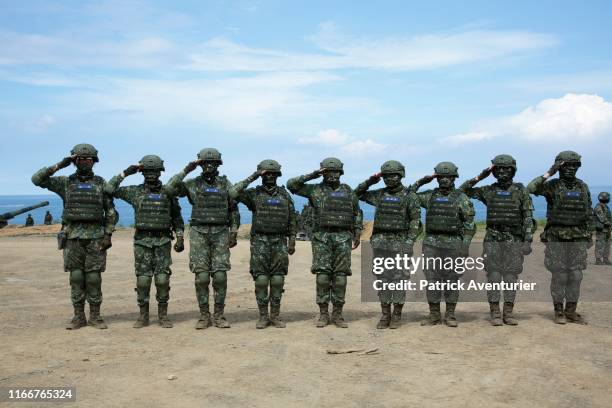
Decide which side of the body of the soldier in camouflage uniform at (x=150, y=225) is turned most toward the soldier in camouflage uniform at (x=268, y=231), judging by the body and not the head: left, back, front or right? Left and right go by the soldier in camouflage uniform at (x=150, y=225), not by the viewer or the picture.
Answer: left

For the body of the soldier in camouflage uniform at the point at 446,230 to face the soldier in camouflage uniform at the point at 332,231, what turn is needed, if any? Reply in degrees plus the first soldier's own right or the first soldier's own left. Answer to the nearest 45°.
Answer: approximately 90° to the first soldier's own right

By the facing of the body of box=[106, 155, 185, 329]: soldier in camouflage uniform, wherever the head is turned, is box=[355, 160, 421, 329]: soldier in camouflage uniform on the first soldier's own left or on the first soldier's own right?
on the first soldier's own left

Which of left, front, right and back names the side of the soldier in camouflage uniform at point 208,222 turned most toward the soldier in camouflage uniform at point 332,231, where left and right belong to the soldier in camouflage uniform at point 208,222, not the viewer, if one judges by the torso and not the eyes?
left

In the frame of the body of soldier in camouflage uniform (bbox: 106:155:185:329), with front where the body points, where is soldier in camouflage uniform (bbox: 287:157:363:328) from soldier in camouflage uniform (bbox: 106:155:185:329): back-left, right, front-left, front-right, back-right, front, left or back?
left

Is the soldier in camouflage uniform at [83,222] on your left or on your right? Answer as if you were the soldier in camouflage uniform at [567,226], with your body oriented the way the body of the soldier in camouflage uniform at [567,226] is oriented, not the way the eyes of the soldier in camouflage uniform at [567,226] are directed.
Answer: on your right

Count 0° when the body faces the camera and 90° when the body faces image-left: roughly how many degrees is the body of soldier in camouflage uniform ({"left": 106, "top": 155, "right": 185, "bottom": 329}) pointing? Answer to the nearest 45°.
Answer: approximately 0°

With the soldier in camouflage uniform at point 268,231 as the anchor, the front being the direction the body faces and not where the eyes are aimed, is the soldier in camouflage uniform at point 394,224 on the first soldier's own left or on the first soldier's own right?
on the first soldier's own left

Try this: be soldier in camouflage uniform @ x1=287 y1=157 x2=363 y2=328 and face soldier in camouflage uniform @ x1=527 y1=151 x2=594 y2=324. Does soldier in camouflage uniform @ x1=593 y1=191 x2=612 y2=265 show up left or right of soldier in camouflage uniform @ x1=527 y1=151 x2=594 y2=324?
left

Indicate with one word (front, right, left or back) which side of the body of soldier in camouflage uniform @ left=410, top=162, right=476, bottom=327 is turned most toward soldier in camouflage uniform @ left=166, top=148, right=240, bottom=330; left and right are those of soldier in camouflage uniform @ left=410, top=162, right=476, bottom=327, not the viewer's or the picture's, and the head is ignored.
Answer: right

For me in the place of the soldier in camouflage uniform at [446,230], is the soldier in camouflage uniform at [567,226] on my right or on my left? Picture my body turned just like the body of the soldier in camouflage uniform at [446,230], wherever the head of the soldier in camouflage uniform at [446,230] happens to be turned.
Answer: on my left

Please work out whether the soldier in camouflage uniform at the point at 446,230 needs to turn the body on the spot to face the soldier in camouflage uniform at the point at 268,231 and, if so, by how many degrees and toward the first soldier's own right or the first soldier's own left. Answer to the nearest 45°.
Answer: approximately 90° to the first soldier's own right
